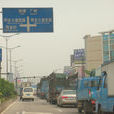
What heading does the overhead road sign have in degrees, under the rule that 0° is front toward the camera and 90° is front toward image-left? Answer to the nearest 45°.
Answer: approximately 0°

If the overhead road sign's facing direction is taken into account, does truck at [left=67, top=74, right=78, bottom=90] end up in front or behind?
behind

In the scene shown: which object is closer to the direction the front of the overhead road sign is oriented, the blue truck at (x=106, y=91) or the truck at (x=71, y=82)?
the blue truck

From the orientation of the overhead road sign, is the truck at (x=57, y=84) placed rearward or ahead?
rearward
